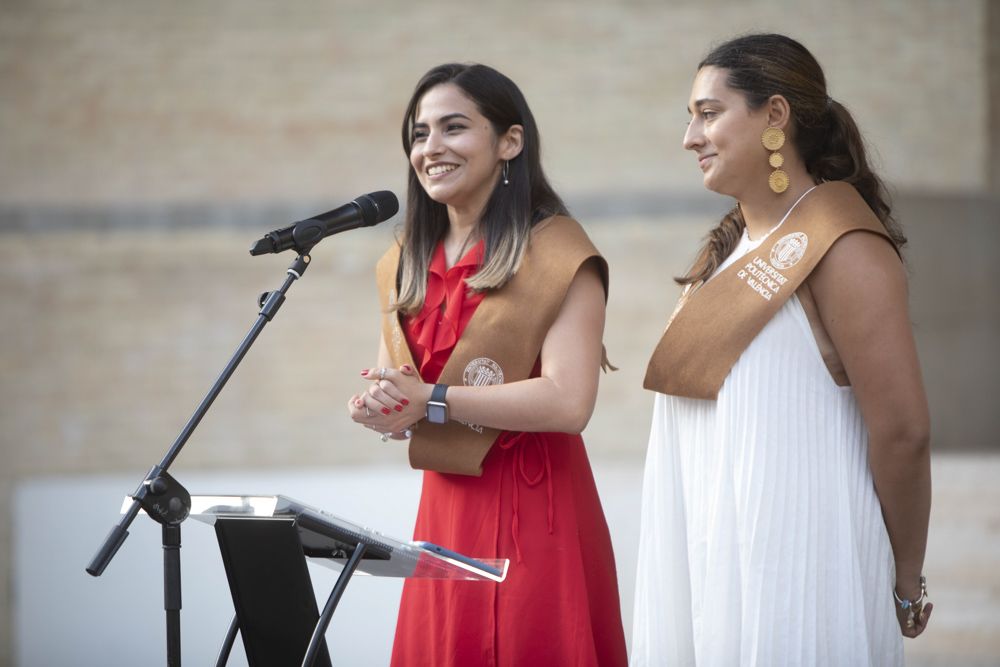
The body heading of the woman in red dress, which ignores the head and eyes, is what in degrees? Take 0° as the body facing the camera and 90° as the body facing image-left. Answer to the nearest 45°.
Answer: approximately 45°

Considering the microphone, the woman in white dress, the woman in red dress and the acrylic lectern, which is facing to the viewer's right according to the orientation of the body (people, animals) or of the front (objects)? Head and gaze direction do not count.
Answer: the microphone

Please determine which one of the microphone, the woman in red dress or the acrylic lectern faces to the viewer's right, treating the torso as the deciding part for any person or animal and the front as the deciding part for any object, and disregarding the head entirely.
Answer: the microphone

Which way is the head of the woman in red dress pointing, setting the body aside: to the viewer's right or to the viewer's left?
to the viewer's left

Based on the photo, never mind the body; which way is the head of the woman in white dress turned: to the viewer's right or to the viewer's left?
to the viewer's left

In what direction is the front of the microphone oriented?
to the viewer's right

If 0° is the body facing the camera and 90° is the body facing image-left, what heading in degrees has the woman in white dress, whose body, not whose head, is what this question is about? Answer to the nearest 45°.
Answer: approximately 45°

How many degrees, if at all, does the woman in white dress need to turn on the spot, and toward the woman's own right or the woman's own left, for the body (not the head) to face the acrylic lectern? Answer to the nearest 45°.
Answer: approximately 45° to the woman's own right
